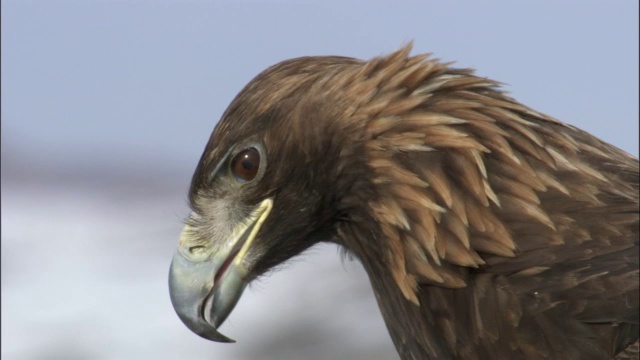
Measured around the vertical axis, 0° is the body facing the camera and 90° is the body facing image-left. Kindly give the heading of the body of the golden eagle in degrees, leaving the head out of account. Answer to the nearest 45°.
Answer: approximately 90°
